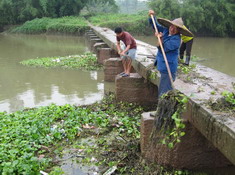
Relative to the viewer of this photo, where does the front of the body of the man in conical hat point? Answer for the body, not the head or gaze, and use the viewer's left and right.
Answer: facing the viewer and to the left of the viewer

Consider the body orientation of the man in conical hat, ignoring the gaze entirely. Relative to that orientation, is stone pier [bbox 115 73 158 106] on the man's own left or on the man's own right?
on the man's own right
